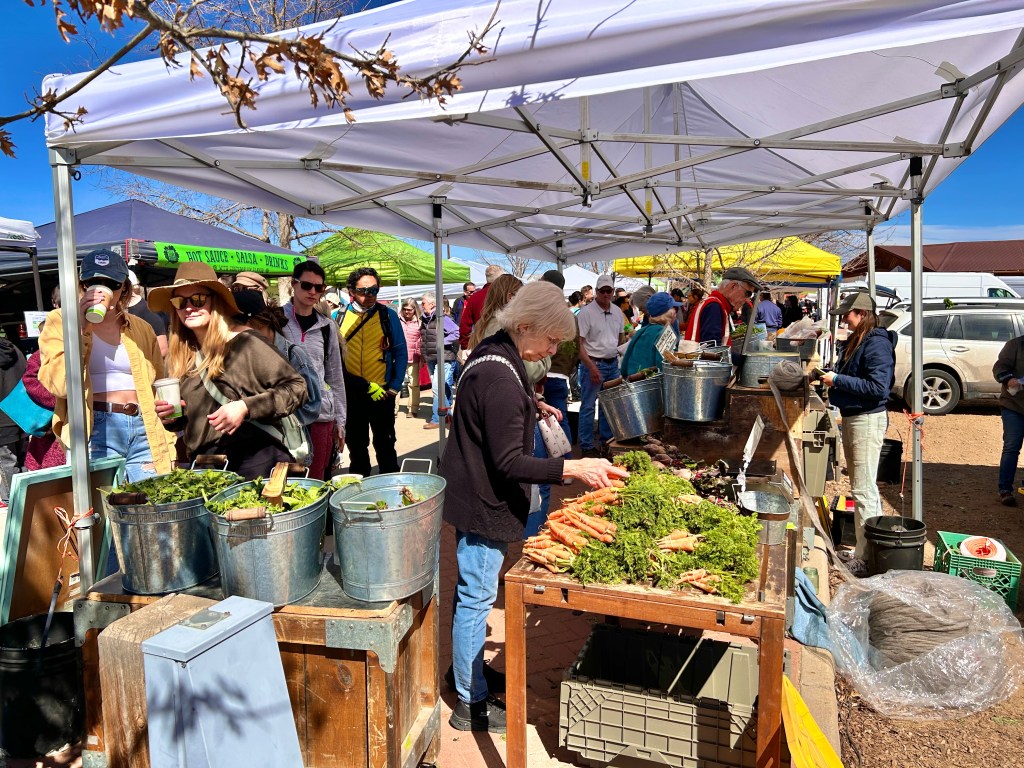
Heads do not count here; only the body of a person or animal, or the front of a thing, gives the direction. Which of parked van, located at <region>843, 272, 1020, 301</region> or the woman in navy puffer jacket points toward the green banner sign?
the woman in navy puffer jacket

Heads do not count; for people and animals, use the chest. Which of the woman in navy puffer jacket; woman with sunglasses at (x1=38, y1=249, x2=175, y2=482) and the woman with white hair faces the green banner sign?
the woman in navy puffer jacket

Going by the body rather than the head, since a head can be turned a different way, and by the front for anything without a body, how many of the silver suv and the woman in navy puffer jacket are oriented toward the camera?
0

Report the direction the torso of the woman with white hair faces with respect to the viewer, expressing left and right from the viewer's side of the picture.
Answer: facing to the right of the viewer

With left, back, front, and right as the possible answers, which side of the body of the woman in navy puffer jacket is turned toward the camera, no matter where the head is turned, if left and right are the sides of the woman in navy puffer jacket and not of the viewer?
left

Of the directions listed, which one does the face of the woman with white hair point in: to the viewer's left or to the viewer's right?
to the viewer's right
